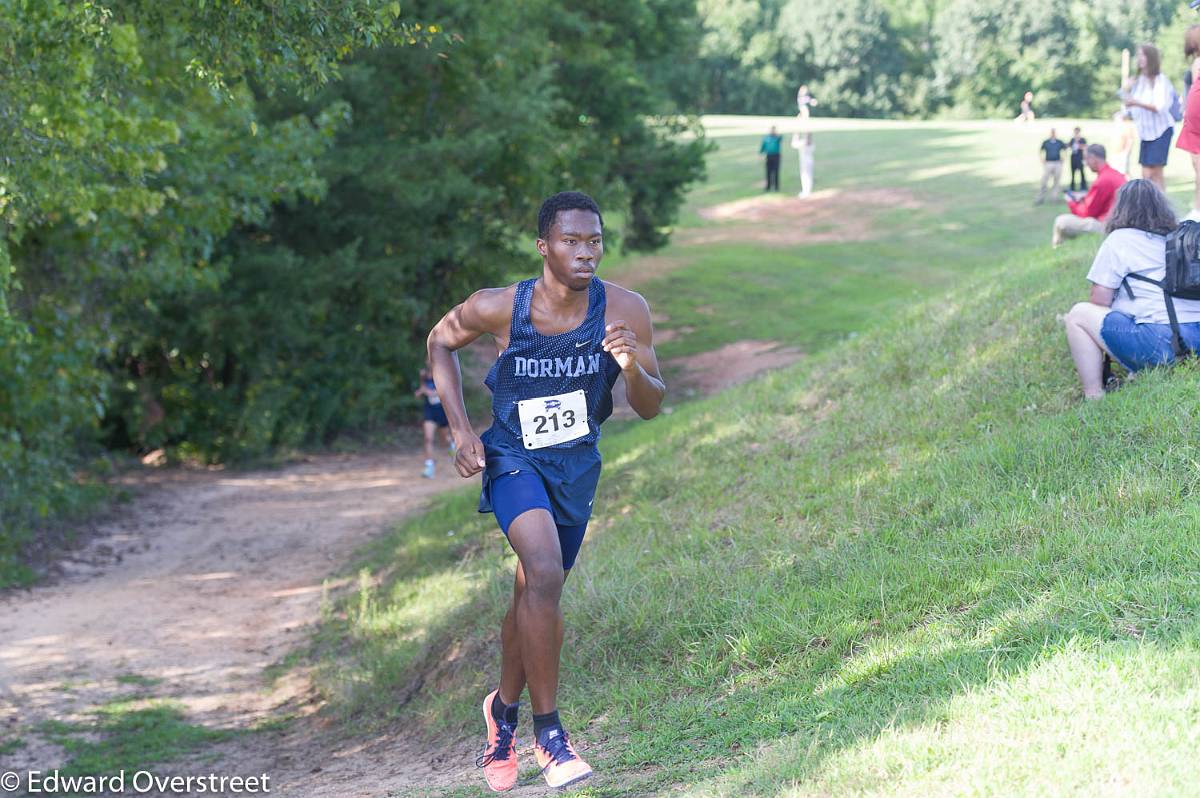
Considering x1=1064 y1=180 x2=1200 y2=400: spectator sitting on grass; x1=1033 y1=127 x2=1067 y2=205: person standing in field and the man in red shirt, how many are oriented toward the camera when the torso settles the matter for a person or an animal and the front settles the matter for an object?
1

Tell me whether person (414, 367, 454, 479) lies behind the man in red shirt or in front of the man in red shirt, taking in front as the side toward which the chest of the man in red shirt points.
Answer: in front

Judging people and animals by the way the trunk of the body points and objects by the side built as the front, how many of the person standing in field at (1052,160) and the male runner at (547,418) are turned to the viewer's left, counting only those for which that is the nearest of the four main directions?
0

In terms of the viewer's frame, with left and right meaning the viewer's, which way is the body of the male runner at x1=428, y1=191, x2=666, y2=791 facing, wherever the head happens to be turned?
facing the viewer and to the right of the viewer

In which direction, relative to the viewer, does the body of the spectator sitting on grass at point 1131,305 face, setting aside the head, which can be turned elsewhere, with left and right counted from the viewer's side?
facing away from the viewer and to the left of the viewer

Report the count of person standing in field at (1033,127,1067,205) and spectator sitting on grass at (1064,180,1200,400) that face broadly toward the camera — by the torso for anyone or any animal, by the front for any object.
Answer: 1

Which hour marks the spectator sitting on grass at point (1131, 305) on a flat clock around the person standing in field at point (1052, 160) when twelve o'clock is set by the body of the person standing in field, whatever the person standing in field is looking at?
The spectator sitting on grass is roughly at 12 o'clock from the person standing in field.

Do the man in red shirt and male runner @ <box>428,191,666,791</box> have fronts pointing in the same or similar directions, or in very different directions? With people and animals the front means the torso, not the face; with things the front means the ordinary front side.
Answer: very different directions

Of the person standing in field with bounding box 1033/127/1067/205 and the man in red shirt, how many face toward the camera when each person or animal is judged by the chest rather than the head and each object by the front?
1

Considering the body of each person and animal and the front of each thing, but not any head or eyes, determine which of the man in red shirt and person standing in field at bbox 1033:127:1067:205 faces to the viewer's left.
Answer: the man in red shirt

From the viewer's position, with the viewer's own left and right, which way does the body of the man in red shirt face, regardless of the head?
facing to the left of the viewer

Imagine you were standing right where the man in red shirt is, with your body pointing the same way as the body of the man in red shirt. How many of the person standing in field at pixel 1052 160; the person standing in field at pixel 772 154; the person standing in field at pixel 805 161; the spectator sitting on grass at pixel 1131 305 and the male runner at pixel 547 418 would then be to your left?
2

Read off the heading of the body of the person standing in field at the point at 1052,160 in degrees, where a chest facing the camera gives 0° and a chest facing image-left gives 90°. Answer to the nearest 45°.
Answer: approximately 0°
